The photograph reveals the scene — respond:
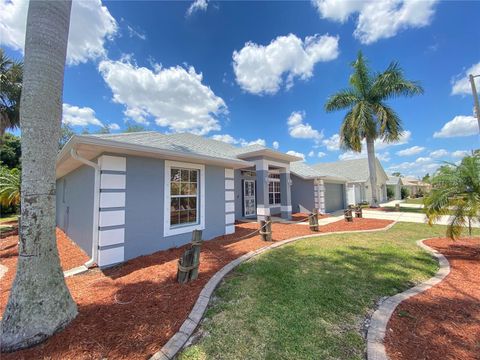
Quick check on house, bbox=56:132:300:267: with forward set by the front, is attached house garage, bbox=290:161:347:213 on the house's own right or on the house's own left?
on the house's own left

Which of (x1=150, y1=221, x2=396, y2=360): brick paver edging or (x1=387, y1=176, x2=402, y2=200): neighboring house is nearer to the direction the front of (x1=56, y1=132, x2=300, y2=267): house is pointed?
the brick paver edging

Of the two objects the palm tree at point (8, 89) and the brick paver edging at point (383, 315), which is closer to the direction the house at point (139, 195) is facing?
the brick paver edging

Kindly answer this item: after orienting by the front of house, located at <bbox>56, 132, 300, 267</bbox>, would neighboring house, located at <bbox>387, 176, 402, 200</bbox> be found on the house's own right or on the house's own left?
on the house's own left

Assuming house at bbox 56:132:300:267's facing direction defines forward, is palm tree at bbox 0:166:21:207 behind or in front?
behind

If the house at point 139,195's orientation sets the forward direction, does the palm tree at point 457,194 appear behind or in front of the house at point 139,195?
in front

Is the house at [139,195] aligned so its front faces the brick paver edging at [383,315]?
yes

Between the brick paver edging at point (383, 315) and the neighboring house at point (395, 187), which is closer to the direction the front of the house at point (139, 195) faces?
the brick paver edging

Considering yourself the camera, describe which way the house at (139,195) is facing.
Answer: facing the viewer and to the right of the viewer

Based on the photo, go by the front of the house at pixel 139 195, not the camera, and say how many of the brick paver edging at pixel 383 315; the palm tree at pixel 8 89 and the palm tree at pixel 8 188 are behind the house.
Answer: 2

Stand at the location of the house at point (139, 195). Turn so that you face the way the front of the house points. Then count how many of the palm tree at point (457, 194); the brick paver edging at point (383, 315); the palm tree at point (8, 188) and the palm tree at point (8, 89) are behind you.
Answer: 2

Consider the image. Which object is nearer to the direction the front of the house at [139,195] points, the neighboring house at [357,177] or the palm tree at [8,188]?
the neighboring house
